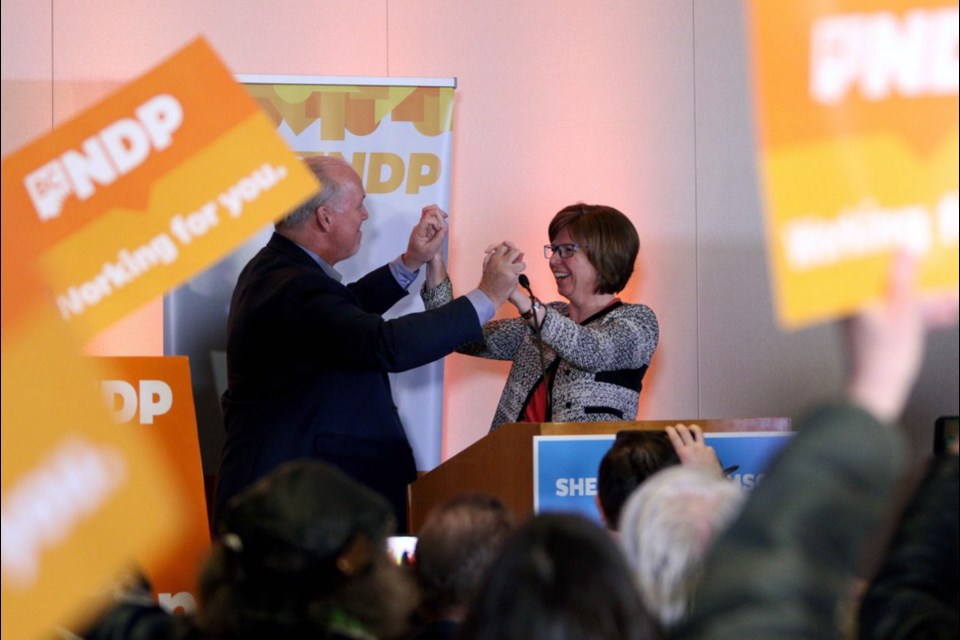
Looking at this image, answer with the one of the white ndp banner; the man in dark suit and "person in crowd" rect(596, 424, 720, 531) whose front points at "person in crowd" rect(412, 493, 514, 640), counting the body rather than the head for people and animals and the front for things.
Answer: the white ndp banner

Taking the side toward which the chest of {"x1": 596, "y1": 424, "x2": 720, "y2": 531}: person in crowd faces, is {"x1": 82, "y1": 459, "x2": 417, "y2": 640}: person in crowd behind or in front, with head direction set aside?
behind

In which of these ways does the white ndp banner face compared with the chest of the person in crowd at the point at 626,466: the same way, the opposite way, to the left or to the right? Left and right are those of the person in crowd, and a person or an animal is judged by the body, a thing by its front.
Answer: the opposite way

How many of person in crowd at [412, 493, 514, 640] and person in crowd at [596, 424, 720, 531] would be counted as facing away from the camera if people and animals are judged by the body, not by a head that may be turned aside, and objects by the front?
2

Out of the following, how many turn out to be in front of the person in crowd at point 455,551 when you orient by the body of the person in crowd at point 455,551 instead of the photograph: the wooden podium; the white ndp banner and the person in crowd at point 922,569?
2

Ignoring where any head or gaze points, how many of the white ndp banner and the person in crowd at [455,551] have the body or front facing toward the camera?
1

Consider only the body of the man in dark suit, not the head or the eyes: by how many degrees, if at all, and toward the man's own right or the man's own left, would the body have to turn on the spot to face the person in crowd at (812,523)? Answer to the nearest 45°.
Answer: approximately 135° to the man's own right

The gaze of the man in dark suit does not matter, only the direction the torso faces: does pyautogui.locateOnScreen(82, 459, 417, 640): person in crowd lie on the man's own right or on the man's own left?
on the man's own right

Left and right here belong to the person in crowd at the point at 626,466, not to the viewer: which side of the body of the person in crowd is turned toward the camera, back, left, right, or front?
back

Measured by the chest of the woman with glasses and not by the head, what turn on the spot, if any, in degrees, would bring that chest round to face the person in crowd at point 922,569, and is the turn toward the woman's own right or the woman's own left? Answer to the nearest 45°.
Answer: approximately 45° to the woman's own left

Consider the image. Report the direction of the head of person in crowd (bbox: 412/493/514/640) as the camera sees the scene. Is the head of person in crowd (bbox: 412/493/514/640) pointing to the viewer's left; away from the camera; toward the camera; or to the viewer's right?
away from the camera

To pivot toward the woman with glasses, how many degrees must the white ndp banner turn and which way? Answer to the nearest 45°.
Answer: approximately 45° to its left

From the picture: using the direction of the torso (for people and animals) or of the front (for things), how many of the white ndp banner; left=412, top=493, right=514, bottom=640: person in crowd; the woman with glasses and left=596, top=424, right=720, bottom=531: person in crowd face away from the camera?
2

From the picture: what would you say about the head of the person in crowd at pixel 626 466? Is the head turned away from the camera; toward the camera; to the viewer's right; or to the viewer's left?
away from the camera

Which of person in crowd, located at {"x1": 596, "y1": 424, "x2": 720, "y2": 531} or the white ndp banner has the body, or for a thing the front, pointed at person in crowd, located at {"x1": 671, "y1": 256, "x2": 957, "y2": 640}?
the white ndp banner

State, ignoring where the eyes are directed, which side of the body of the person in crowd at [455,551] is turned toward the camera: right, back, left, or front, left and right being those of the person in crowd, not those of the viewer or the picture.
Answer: back
